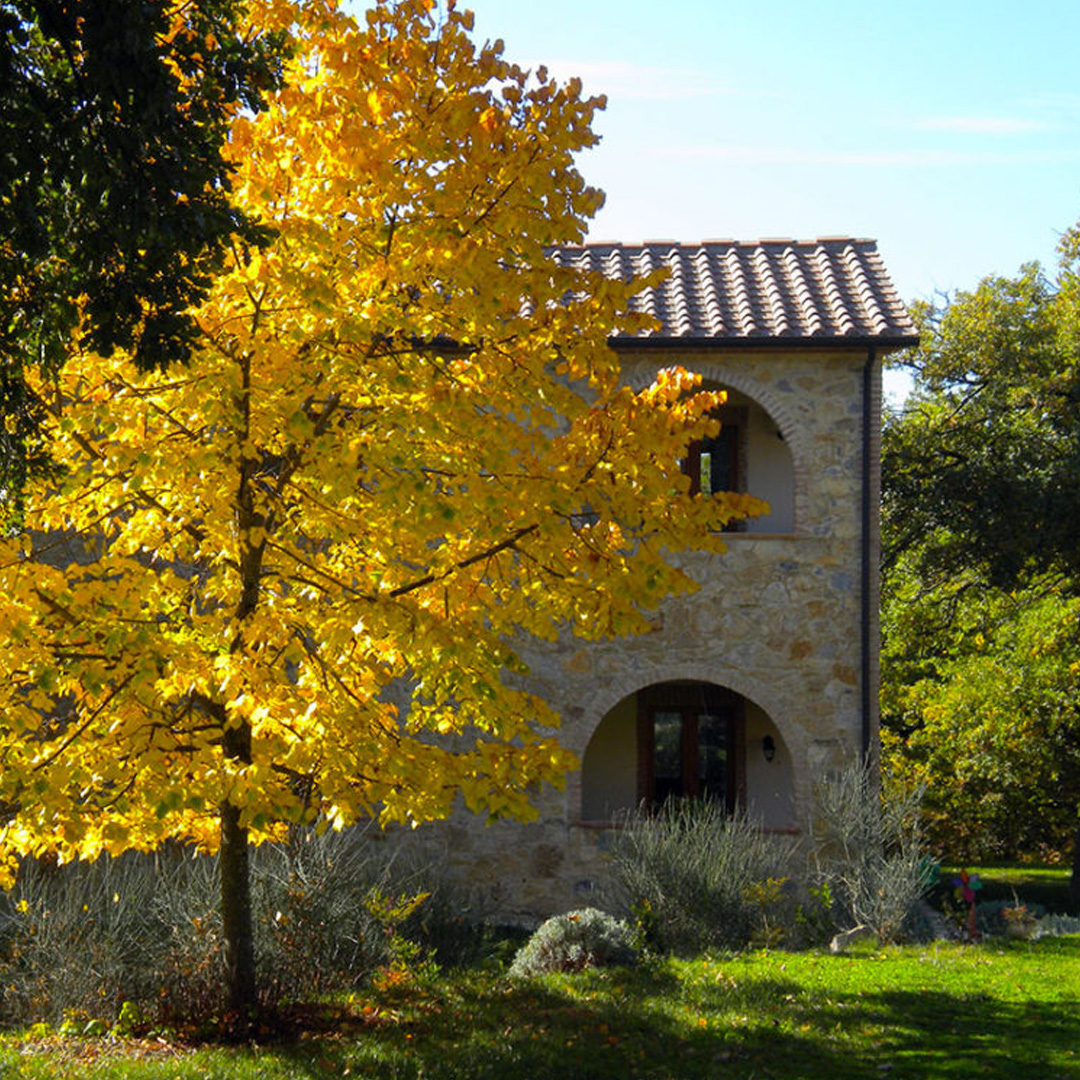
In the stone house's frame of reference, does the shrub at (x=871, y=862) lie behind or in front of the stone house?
in front

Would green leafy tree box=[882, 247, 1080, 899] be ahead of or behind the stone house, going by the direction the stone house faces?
behind

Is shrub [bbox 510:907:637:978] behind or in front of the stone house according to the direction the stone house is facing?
in front
